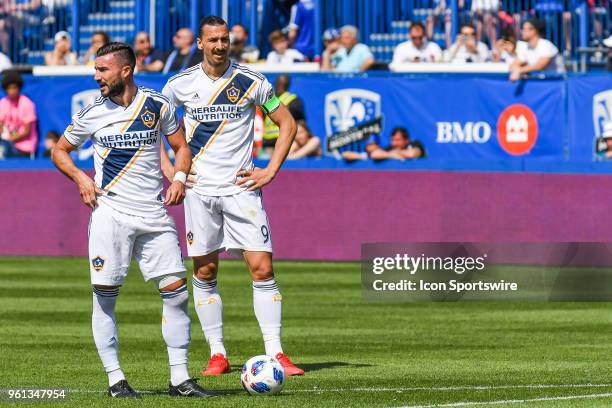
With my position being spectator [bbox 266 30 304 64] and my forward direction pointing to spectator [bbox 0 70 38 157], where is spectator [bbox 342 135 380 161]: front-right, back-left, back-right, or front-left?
back-left

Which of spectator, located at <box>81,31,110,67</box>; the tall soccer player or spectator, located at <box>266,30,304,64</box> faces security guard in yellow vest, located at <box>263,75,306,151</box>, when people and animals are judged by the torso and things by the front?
spectator, located at <box>266,30,304,64</box>

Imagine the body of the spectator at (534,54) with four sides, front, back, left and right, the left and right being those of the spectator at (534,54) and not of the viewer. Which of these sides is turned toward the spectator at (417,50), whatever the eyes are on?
right

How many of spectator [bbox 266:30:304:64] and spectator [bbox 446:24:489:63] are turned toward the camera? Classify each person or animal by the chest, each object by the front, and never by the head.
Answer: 2

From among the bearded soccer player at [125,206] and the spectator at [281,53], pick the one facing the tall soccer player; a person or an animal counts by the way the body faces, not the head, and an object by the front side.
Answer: the spectator

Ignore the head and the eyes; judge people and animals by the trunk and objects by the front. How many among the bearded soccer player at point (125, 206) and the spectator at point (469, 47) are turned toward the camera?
2

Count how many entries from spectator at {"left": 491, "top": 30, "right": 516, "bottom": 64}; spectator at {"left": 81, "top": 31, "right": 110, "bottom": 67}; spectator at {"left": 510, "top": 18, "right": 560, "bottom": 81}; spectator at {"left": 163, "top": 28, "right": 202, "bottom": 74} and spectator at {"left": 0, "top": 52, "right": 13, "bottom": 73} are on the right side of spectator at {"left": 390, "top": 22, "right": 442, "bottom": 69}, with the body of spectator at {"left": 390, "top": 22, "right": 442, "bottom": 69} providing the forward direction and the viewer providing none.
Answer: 3

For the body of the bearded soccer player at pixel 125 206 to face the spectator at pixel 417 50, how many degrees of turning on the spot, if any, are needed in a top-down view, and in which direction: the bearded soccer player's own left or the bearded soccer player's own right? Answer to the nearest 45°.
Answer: approximately 180°
